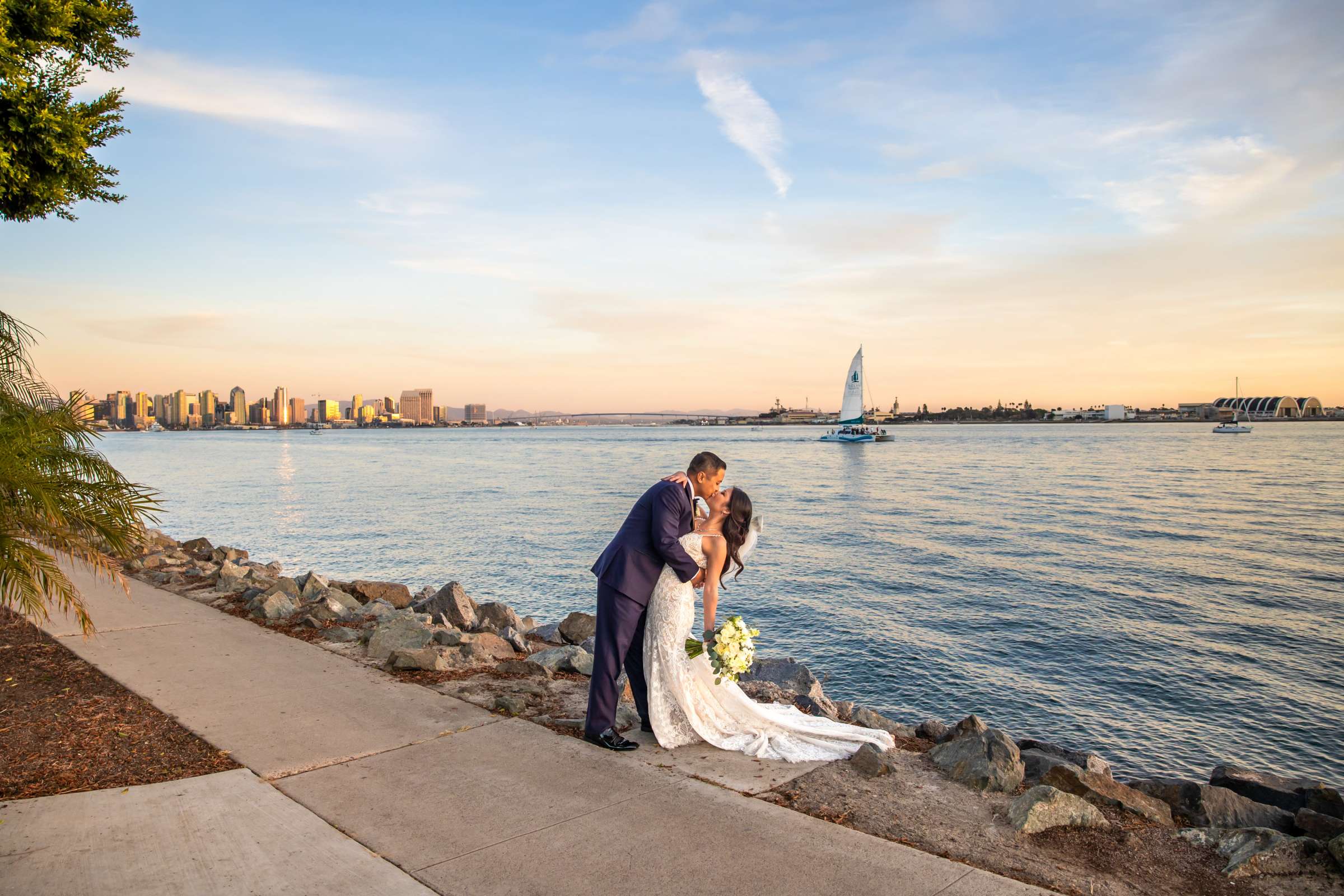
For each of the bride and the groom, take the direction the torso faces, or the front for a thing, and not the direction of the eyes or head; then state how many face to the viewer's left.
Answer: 1

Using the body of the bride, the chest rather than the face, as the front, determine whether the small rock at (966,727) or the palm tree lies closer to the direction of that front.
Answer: the palm tree

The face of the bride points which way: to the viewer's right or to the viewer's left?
to the viewer's left

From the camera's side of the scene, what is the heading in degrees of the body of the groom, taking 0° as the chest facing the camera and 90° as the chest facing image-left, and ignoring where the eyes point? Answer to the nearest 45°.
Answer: approximately 270°

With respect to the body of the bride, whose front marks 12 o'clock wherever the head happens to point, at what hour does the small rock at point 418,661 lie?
The small rock is roughly at 1 o'clock from the bride.

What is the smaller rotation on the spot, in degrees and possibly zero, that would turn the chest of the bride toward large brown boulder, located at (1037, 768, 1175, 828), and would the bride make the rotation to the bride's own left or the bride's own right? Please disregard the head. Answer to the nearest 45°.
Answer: approximately 180°

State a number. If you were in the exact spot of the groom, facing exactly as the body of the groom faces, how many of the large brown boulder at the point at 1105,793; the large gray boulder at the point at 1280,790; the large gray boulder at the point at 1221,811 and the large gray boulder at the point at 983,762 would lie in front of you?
4

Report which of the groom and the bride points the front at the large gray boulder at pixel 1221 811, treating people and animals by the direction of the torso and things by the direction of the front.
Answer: the groom

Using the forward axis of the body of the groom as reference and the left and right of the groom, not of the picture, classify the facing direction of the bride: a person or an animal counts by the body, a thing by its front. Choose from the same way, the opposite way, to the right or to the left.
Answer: the opposite way

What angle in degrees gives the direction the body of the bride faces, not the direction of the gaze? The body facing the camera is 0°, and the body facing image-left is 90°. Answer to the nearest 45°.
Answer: approximately 90°

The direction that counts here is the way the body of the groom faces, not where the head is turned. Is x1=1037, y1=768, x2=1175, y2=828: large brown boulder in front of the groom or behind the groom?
in front

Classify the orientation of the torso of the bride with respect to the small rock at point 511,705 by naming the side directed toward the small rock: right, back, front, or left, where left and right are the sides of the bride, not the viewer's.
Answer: front

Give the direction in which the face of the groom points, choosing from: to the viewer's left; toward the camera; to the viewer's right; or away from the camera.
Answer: to the viewer's right

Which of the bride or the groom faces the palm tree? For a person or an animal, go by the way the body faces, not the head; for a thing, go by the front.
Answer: the bride
